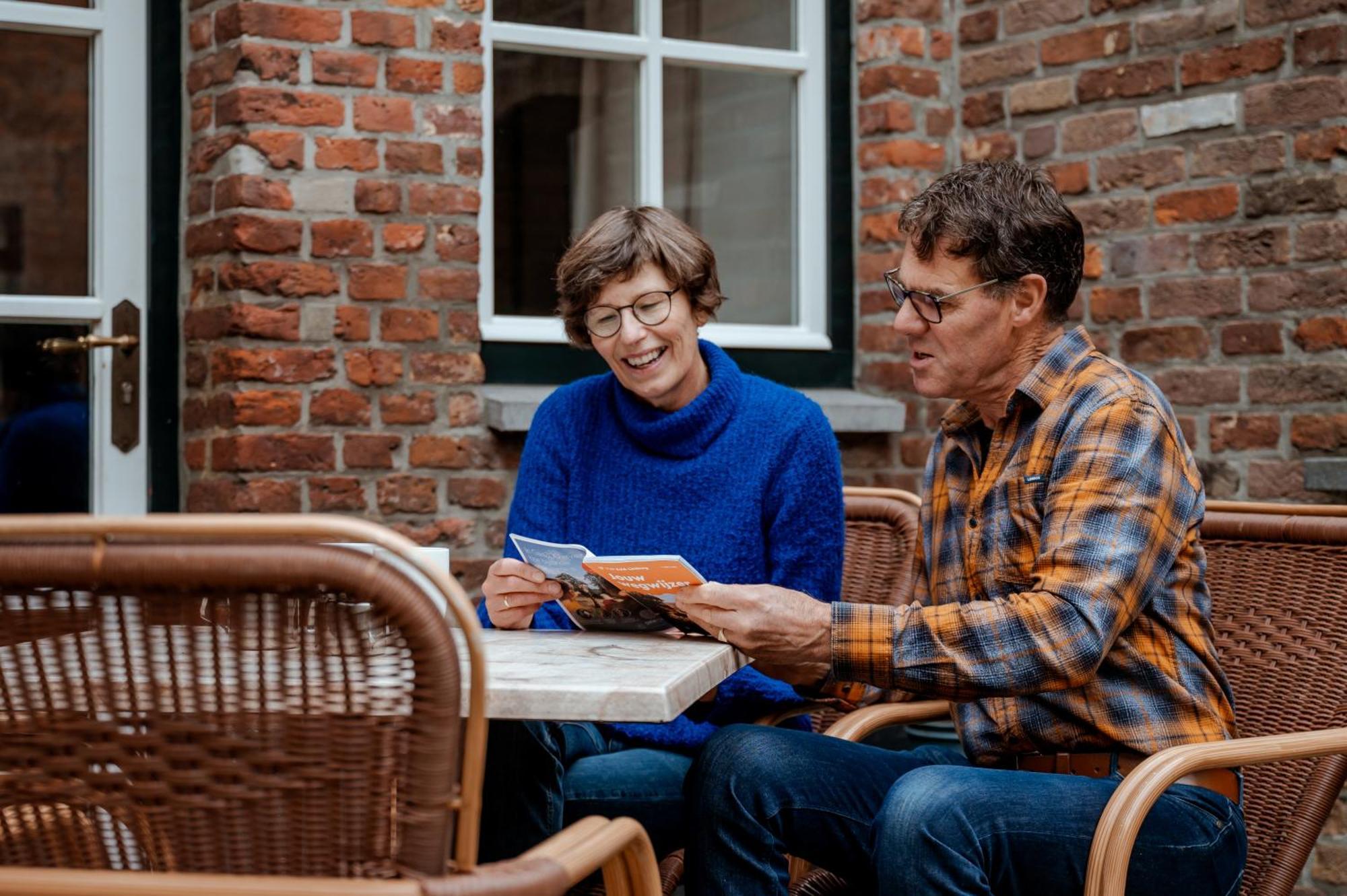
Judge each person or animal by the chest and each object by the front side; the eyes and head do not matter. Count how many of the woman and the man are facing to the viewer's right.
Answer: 0

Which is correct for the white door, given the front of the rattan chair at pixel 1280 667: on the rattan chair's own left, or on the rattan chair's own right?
on the rattan chair's own right

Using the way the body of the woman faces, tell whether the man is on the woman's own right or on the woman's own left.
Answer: on the woman's own left

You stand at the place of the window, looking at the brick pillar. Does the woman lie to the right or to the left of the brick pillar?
left

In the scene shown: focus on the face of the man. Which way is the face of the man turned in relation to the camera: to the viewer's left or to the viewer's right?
to the viewer's left

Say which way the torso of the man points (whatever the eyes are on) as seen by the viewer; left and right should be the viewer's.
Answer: facing the viewer and to the left of the viewer

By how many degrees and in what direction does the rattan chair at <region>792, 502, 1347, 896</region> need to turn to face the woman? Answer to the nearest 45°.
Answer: approximately 45° to its right

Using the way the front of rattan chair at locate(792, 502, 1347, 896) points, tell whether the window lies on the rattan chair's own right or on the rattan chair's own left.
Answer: on the rattan chair's own right

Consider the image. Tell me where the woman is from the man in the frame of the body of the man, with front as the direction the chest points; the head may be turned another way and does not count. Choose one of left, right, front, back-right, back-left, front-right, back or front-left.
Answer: right

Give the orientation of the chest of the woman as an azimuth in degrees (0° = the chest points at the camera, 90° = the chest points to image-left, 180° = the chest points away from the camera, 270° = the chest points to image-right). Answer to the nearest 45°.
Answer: approximately 45°

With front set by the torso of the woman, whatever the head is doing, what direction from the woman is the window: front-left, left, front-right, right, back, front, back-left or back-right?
back-right
